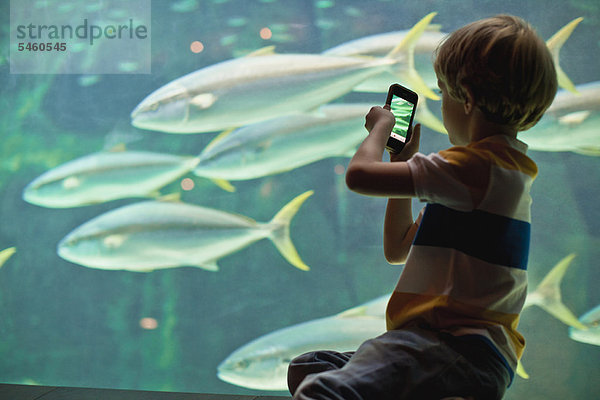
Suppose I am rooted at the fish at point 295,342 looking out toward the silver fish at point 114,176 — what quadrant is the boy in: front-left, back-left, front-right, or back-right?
back-left

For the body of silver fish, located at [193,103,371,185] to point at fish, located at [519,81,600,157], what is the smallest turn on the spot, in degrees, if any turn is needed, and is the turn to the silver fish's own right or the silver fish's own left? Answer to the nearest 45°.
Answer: approximately 180°

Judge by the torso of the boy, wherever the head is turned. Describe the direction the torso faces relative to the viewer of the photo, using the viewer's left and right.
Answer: facing away from the viewer and to the left of the viewer

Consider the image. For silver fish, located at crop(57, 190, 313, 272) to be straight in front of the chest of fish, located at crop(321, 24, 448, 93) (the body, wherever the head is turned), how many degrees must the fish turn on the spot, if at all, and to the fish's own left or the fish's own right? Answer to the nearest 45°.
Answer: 0° — it already faces it

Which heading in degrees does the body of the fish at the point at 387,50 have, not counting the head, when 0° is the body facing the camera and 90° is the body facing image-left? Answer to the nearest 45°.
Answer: approximately 90°

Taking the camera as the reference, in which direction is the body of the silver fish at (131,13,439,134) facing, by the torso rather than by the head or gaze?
to the viewer's left

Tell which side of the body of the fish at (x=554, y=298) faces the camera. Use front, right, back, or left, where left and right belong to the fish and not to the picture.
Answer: left

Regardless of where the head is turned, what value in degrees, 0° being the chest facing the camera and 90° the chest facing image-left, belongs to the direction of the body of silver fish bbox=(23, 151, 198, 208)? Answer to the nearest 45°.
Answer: approximately 90°

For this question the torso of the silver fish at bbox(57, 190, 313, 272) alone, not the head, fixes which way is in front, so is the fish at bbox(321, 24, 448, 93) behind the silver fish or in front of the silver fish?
behind

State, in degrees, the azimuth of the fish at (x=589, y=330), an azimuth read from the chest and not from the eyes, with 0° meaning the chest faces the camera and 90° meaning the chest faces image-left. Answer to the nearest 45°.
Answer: approximately 90°

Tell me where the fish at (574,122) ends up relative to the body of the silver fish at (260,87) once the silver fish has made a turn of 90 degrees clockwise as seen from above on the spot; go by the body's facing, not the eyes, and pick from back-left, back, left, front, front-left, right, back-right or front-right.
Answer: right

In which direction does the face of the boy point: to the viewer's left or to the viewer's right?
to the viewer's left

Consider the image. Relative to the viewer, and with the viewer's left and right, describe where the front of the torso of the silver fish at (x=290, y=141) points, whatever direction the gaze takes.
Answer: facing to the left of the viewer

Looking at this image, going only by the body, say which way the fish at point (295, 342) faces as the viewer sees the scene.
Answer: to the viewer's left
